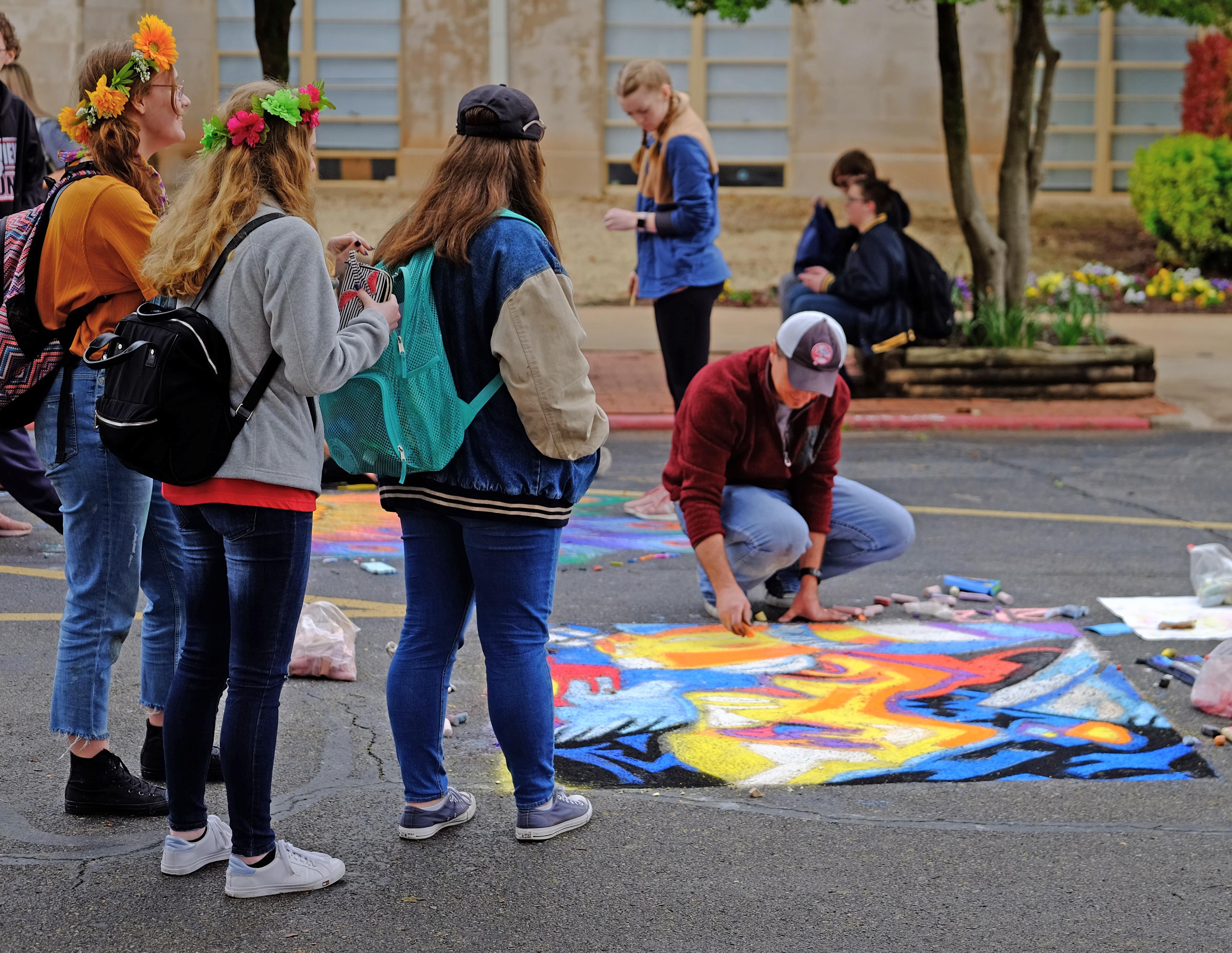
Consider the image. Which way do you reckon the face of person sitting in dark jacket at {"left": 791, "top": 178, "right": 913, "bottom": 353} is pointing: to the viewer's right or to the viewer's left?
to the viewer's left

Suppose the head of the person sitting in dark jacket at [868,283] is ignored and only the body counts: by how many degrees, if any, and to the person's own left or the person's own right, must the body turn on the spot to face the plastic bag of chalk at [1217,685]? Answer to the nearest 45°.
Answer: approximately 90° to the person's own left

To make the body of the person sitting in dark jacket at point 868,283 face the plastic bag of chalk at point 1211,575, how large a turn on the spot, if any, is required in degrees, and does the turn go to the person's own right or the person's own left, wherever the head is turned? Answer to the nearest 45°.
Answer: approximately 90° to the person's own left

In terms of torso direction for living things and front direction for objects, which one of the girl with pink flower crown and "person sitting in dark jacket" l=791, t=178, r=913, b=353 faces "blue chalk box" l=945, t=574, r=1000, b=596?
the girl with pink flower crown

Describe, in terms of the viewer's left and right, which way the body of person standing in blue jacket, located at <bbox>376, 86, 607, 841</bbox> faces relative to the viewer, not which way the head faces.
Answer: facing away from the viewer and to the right of the viewer

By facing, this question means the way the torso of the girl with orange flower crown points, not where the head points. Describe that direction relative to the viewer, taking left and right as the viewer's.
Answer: facing to the right of the viewer

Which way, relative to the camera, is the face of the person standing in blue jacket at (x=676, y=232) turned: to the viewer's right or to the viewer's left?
to the viewer's left

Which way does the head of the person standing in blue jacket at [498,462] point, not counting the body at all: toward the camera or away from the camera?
away from the camera

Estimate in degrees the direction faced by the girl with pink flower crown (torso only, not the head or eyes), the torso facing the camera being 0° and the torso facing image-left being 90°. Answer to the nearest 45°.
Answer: approximately 225°

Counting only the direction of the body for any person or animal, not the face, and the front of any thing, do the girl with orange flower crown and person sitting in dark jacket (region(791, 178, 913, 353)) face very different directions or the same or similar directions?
very different directions

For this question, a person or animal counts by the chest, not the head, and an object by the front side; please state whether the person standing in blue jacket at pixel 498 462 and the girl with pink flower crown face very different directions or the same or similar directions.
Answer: same or similar directions

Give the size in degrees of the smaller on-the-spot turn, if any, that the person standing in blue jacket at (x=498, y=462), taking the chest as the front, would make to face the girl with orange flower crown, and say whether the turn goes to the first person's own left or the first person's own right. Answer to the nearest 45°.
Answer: approximately 135° to the first person's own left

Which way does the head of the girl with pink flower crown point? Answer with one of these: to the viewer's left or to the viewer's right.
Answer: to the viewer's right

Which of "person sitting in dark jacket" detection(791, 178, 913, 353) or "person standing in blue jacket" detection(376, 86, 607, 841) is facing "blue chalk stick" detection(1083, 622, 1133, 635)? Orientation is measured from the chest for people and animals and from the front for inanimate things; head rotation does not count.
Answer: the person standing in blue jacket

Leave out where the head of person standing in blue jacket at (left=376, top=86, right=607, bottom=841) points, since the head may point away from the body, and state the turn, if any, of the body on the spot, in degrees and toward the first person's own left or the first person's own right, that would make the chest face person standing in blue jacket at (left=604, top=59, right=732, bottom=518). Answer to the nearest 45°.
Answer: approximately 45° to the first person's own left

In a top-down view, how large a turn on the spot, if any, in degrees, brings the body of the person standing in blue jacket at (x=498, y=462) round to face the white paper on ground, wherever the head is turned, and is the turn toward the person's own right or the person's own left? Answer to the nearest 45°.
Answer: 0° — they already face it
